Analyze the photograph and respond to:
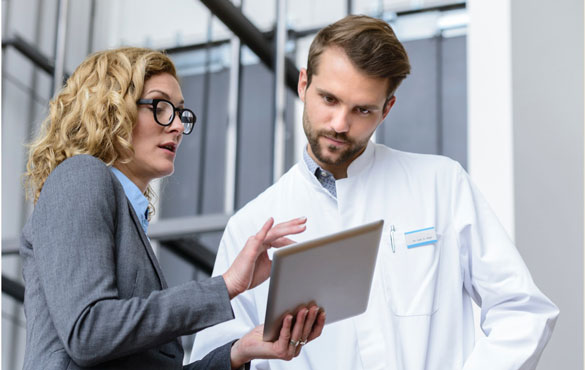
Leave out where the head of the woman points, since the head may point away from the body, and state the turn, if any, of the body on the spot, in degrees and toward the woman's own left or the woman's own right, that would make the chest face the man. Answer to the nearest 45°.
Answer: approximately 45° to the woman's own left

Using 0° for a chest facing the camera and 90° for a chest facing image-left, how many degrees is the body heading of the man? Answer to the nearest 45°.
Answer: approximately 0°

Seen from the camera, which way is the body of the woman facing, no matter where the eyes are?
to the viewer's right

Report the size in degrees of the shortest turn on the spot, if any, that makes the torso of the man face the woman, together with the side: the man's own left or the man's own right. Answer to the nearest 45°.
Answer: approximately 45° to the man's own right

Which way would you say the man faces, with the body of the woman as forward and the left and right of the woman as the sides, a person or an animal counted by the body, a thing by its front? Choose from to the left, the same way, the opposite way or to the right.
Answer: to the right

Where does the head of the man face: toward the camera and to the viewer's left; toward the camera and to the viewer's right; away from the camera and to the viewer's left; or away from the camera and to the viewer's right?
toward the camera and to the viewer's left

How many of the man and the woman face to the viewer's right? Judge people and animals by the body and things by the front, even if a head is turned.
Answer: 1
